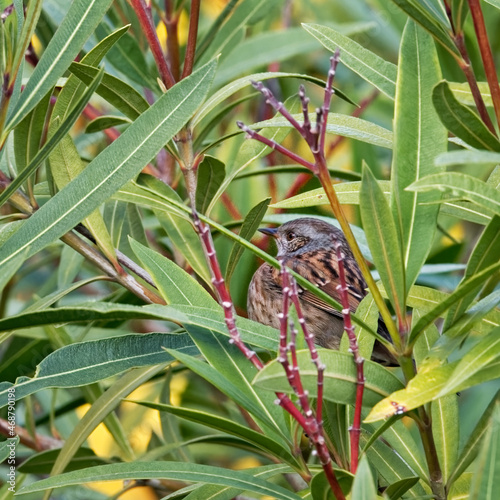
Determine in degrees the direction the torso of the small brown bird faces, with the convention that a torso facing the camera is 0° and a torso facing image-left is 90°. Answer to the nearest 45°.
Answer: approximately 90°
